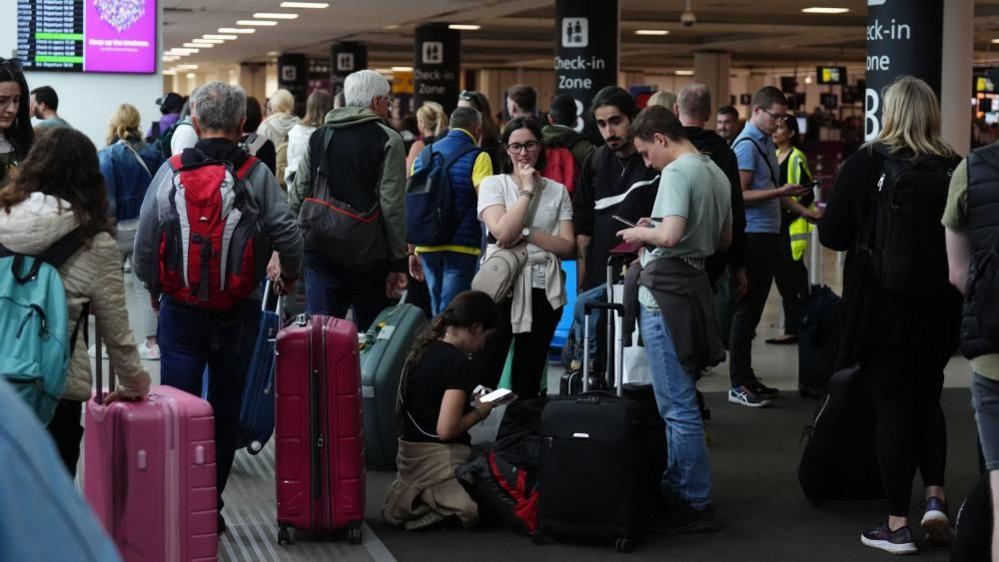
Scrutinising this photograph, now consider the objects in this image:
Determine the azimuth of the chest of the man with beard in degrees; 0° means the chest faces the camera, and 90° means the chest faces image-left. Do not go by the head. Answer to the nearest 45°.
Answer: approximately 0°

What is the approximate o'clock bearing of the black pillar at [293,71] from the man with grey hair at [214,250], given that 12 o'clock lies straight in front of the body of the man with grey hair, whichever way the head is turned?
The black pillar is roughly at 12 o'clock from the man with grey hair.

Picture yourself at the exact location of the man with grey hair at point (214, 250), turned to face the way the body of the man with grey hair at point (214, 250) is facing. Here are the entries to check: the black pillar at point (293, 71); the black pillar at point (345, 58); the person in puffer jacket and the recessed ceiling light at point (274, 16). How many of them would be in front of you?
3

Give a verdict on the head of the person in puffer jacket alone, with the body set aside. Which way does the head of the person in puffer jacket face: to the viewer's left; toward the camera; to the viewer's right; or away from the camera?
away from the camera

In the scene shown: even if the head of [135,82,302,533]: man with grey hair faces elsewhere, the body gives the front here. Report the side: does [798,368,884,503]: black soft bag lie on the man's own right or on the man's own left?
on the man's own right

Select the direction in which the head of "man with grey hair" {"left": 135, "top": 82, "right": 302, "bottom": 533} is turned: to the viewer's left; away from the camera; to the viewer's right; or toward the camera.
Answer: away from the camera

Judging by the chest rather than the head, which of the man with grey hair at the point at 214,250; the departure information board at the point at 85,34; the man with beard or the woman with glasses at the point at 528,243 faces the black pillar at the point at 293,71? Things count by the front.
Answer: the man with grey hair

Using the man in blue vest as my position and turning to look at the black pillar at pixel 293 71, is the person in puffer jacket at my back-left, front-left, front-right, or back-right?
back-left

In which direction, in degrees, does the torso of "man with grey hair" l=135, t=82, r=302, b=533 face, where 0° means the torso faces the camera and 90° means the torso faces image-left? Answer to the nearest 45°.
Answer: approximately 180°

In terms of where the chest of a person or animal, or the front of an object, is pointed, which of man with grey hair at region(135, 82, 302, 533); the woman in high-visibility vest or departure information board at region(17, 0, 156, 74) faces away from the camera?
the man with grey hair

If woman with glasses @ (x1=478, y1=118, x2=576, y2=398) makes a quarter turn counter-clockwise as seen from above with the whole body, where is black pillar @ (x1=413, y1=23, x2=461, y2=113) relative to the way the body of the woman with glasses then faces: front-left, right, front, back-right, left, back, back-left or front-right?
left

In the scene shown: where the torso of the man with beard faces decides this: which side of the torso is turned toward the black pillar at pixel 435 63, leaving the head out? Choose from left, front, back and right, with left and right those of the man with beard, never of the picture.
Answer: back
